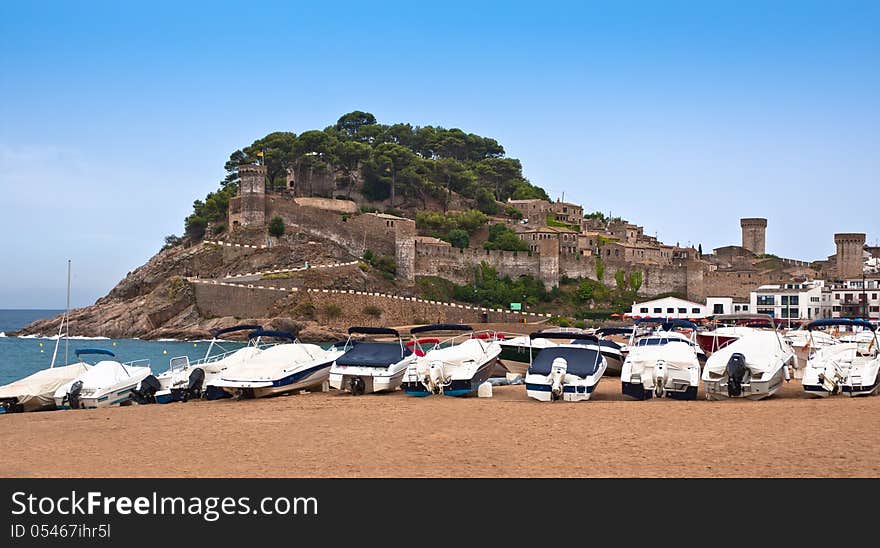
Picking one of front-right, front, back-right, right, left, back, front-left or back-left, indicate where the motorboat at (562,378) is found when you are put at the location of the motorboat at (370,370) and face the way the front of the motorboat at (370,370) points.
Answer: right

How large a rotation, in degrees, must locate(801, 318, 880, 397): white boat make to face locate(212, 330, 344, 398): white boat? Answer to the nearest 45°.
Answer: approximately 90° to its left

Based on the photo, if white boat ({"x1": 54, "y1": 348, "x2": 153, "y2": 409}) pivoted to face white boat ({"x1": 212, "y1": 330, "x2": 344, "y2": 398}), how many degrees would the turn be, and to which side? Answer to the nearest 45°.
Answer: approximately 45° to its right

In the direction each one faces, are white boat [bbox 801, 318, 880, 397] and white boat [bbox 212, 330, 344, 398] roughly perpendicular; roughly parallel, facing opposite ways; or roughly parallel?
roughly parallel

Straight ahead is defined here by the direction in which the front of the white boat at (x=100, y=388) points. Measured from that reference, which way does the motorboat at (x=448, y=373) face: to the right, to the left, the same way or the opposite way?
the same way

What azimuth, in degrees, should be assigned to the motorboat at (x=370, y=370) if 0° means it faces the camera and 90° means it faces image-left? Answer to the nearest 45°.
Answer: approximately 225°

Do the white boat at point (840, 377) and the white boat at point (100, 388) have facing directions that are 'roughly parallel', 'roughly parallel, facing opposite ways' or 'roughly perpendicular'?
roughly parallel

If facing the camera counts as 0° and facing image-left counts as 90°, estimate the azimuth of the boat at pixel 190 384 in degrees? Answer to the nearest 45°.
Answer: approximately 225°

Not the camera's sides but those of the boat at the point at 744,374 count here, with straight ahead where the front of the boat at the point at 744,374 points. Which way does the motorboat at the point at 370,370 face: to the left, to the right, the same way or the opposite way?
the same way

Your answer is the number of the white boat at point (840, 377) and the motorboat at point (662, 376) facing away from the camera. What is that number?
2

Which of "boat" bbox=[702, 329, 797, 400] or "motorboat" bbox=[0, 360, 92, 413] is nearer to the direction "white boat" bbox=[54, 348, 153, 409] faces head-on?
the boat

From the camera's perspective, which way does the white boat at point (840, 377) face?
away from the camera

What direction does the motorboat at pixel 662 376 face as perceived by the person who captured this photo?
facing away from the viewer

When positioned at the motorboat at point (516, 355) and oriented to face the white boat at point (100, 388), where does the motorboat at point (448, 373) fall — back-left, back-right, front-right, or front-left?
front-left

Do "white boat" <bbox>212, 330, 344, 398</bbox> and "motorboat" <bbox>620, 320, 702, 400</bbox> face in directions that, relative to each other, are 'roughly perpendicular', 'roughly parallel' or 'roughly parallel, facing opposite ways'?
roughly parallel

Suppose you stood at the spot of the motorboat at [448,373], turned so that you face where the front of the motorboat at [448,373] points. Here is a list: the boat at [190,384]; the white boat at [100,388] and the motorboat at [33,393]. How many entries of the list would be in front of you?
0

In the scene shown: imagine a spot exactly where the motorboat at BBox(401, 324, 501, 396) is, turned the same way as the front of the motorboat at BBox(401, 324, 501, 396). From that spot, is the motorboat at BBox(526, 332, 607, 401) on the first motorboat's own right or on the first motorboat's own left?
on the first motorboat's own right
